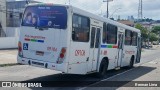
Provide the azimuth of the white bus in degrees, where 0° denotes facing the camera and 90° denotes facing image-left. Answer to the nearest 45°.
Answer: approximately 225°
